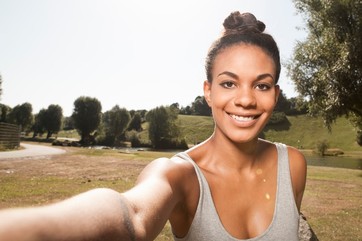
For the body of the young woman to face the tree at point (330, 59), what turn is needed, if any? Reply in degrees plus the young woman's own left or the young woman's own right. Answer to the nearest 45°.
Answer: approximately 135° to the young woman's own left

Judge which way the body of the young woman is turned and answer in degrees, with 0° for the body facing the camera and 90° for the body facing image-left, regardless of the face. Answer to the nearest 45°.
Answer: approximately 0°
